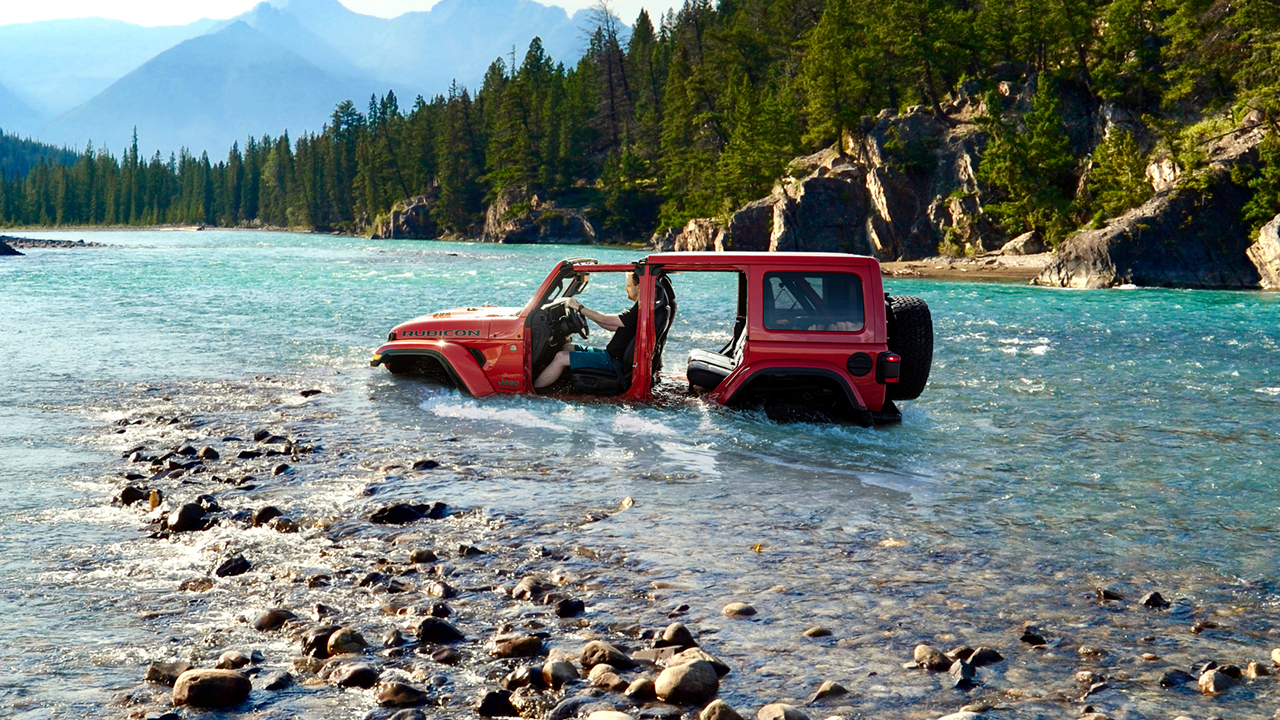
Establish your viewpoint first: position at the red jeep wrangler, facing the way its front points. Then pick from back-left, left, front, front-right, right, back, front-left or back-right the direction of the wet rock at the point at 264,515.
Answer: front-left

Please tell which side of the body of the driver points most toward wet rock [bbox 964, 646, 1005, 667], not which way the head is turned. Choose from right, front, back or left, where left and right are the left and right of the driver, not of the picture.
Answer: left

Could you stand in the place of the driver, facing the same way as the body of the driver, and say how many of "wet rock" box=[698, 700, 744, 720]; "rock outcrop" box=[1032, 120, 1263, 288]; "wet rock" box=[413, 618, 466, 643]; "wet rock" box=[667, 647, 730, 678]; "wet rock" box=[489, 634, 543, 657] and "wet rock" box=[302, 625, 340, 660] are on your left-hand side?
5

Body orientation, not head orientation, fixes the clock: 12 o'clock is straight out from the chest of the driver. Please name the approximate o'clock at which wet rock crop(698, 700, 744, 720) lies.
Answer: The wet rock is roughly at 9 o'clock from the driver.

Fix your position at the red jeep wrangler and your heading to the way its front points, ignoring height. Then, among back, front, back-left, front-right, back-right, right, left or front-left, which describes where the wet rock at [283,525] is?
front-left

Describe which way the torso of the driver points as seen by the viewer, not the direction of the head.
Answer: to the viewer's left

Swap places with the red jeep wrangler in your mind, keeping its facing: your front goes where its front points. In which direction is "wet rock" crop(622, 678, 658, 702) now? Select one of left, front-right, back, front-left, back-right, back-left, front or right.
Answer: left

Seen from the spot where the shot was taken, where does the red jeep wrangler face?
facing to the left of the viewer

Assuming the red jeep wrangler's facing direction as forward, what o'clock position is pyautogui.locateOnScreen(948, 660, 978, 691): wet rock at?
The wet rock is roughly at 9 o'clock from the red jeep wrangler.

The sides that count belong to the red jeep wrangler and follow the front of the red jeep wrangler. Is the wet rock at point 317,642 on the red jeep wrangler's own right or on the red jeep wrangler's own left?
on the red jeep wrangler's own left

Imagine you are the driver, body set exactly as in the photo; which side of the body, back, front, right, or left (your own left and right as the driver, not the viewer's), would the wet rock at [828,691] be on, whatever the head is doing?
left

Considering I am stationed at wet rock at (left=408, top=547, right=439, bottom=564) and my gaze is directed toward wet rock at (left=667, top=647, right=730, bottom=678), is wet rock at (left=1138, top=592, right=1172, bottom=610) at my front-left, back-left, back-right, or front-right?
front-left

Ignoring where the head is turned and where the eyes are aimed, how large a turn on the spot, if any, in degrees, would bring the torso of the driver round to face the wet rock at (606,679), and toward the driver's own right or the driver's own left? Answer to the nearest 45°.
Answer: approximately 90° to the driver's own left

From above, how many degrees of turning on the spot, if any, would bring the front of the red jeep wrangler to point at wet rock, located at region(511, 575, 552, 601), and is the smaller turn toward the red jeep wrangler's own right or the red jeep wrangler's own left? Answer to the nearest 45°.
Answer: approximately 90° to the red jeep wrangler's own left
